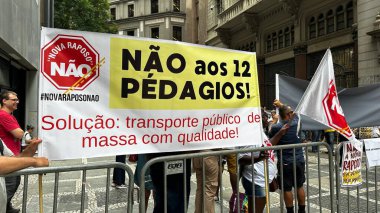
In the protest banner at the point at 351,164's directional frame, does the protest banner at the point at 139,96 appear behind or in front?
in front

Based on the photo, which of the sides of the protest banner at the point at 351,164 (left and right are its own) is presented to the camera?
front

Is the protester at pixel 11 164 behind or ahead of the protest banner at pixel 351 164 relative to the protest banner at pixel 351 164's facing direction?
ahead
